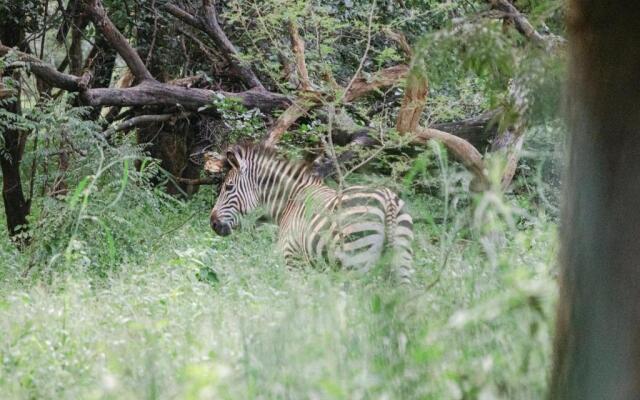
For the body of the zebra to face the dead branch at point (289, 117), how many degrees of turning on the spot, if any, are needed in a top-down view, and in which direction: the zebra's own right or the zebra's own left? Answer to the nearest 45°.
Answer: approximately 45° to the zebra's own right

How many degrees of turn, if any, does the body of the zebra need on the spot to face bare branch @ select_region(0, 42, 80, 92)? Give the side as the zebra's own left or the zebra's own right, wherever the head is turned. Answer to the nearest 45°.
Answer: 0° — it already faces it

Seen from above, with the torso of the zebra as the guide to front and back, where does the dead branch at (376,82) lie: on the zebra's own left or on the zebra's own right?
on the zebra's own right

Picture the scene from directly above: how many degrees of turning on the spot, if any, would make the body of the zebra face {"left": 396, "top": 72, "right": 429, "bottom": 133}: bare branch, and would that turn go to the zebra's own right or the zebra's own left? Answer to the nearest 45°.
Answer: approximately 90° to the zebra's own right

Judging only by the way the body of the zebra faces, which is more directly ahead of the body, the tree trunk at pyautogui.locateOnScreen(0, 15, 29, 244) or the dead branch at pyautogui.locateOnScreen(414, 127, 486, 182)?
the tree trunk

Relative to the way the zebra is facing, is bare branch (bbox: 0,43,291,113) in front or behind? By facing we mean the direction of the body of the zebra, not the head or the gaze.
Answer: in front

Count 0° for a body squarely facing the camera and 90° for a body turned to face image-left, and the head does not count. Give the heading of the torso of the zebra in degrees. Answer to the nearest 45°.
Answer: approximately 135°

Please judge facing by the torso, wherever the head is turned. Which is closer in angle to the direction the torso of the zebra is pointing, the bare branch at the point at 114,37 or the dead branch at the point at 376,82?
the bare branch

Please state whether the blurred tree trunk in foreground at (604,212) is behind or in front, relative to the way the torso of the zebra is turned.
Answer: behind

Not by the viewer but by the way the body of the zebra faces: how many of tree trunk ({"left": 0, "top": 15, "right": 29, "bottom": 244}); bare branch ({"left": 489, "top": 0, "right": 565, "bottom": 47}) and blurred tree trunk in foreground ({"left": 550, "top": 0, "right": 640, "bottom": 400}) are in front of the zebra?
1

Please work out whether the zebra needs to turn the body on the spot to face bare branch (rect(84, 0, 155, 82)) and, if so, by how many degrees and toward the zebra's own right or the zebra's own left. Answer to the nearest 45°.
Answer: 0° — it already faces it
